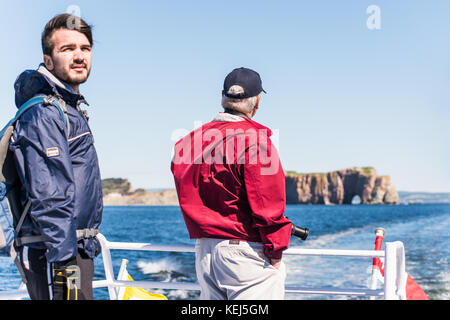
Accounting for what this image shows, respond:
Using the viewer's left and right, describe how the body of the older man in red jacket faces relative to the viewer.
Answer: facing away from the viewer and to the right of the viewer

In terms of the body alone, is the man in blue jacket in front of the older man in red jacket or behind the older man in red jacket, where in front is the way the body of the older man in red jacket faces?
behind

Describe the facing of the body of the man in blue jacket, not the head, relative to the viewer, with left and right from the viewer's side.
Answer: facing the viewer and to the right of the viewer

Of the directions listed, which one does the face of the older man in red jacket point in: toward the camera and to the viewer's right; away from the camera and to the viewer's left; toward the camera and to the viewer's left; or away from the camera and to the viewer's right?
away from the camera and to the viewer's right

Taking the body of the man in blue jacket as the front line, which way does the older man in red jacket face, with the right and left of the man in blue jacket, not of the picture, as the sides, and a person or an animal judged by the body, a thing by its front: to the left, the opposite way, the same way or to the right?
to the left

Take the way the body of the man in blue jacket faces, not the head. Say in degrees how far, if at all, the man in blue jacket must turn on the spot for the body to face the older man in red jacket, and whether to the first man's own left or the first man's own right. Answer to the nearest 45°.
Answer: approximately 45° to the first man's own left

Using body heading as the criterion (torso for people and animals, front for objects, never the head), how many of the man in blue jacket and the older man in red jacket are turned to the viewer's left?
0

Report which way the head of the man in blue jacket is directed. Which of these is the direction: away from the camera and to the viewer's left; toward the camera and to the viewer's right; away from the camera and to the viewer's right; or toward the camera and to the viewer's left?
toward the camera and to the viewer's right
